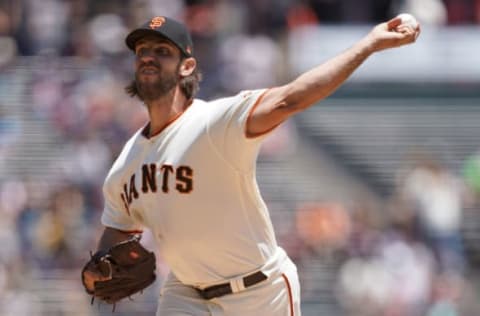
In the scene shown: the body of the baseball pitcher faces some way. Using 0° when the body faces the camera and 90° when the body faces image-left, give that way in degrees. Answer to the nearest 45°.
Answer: approximately 45°

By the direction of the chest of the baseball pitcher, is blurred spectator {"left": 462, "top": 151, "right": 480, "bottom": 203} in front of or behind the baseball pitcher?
behind

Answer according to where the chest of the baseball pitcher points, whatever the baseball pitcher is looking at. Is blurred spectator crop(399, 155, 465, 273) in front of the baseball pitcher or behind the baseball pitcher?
behind
